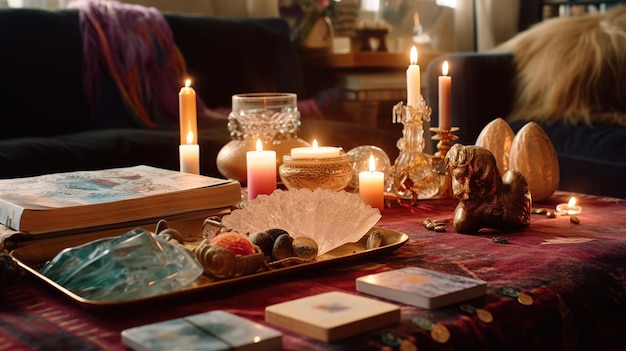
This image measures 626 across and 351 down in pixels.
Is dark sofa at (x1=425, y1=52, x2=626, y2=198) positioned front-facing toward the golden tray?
yes

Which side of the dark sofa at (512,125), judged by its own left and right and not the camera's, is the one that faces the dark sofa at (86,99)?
right

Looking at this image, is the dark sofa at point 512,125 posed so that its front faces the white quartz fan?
yes

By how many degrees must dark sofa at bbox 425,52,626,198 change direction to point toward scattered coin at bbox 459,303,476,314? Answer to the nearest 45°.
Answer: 0° — it already faces it

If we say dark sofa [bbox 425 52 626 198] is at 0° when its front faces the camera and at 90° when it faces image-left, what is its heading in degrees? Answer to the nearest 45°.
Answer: approximately 0°

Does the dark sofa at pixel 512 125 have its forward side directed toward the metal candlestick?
yes

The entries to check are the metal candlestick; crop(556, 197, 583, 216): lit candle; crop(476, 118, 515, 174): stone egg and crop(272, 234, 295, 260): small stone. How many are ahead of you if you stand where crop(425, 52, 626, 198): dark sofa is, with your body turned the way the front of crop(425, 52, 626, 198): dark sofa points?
4
